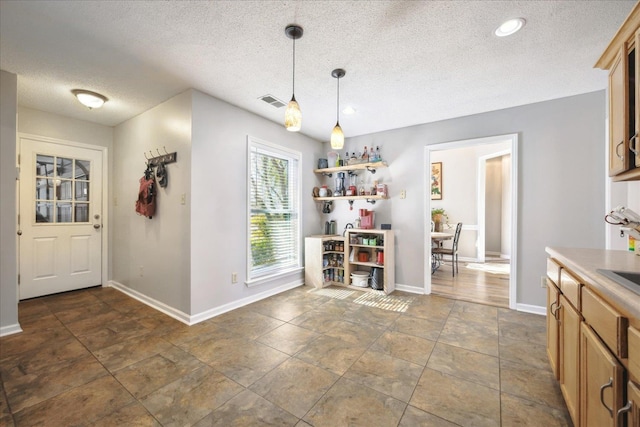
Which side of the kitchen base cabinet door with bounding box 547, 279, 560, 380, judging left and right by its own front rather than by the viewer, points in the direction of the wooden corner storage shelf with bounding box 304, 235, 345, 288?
front

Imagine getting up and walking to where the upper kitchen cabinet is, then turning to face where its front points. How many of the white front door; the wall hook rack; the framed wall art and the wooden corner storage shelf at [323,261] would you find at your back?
0

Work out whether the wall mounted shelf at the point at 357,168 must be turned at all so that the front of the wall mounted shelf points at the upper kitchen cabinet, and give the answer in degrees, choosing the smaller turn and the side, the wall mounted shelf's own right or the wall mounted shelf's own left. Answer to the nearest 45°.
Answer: approximately 90° to the wall mounted shelf's own left

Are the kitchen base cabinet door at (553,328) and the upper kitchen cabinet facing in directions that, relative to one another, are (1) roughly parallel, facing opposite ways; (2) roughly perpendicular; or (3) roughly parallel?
roughly parallel

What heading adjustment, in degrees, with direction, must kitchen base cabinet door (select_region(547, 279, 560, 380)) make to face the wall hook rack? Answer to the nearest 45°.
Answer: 0° — it already faces it

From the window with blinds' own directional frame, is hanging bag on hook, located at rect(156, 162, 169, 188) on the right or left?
on its right

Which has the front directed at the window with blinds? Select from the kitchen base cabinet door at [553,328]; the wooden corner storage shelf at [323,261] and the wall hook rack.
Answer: the kitchen base cabinet door at [553,328]

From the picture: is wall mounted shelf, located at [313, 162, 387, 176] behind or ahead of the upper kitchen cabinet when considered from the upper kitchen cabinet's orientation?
ahead

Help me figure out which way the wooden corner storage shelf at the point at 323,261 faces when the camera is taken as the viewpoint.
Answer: facing the viewer and to the right of the viewer

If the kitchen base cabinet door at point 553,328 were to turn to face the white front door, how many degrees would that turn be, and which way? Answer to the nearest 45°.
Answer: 0° — it already faces it

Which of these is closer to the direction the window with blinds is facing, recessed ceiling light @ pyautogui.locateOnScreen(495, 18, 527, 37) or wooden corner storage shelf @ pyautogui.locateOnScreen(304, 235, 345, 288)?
the recessed ceiling light

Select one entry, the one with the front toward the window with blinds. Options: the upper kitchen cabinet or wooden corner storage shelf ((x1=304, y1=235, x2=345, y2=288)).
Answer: the upper kitchen cabinet

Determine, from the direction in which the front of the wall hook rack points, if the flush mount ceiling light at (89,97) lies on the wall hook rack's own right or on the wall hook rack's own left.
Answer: on the wall hook rack's own right

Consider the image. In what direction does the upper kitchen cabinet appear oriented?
to the viewer's left

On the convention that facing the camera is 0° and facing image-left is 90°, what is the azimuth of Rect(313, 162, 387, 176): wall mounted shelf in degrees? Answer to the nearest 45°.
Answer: approximately 45°

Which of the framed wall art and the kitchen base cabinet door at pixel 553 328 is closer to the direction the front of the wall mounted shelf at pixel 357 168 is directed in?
the kitchen base cabinet door

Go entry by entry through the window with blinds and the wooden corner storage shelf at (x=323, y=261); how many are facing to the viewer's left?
0

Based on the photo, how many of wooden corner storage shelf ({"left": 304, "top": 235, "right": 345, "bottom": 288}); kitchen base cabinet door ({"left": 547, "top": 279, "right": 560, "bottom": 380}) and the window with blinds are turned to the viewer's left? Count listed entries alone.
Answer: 1

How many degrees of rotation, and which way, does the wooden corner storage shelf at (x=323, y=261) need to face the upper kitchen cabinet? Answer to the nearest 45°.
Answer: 0° — it already faces it

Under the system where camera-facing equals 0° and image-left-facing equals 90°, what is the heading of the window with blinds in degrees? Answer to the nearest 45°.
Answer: approximately 315°
